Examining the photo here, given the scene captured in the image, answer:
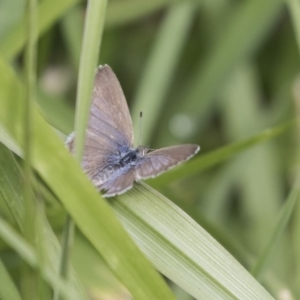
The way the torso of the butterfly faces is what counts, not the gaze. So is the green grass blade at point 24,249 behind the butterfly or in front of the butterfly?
behind

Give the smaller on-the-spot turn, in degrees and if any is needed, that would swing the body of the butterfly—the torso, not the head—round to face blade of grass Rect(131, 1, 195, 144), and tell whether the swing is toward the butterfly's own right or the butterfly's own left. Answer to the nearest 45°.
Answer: approximately 45° to the butterfly's own left

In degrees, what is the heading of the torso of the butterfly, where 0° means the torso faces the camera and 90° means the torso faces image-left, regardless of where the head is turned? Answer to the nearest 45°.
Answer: approximately 225°

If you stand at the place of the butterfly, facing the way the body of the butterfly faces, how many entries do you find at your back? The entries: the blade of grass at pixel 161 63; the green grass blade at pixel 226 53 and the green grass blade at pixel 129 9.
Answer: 0

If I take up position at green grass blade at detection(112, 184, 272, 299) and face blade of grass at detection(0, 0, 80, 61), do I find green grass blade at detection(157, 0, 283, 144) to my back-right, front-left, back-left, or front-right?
front-right
